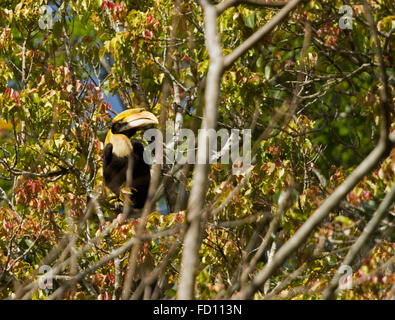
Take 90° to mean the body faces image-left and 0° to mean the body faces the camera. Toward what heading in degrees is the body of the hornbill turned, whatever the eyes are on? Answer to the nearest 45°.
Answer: approximately 315°
